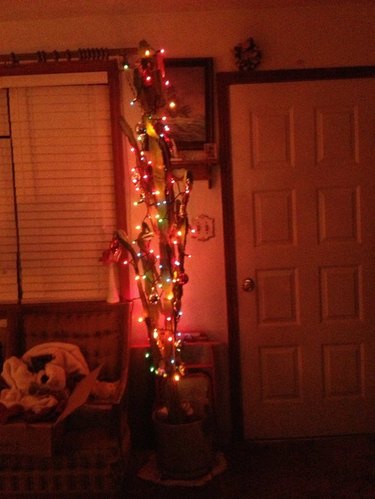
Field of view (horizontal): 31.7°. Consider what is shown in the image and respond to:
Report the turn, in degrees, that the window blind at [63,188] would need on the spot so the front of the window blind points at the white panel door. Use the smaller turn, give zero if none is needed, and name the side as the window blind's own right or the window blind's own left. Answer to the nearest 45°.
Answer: approximately 90° to the window blind's own left

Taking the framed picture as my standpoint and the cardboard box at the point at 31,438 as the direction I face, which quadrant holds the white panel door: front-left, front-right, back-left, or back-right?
back-left

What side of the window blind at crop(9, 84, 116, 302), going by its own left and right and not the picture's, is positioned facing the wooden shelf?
left

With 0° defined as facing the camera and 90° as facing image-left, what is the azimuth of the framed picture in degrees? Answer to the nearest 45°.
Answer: approximately 0°

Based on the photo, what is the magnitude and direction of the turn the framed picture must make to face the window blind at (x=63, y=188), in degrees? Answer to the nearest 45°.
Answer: approximately 90° to its right

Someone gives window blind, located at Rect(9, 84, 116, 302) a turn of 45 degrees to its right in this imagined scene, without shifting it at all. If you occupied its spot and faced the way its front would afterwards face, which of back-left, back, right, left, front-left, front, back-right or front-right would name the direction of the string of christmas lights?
left

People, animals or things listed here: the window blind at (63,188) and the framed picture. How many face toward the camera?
2

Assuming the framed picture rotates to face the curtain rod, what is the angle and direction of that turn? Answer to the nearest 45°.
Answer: approximately 90° to its right
